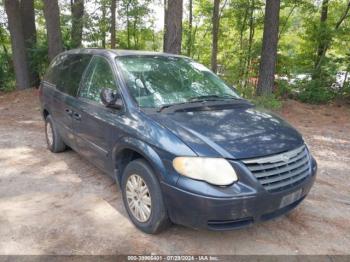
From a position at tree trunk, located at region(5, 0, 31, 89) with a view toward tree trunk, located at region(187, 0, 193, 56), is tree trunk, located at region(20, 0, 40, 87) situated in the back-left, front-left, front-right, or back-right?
front-left

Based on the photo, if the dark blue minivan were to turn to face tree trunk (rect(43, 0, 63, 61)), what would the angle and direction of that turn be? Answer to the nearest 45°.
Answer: approximately 180°

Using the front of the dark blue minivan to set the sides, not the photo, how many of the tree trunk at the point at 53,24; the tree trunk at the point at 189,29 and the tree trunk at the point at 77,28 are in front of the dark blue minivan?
0

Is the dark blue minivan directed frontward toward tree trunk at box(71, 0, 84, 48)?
no

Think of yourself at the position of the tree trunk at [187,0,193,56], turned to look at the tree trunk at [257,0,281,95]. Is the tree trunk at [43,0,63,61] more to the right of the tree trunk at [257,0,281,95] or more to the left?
right

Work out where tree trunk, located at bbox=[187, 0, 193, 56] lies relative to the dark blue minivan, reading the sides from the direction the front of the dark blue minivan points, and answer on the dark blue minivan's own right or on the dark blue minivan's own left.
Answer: on the dark blue minivan's own left

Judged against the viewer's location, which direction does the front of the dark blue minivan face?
facing the viewer and to the right of the viewer

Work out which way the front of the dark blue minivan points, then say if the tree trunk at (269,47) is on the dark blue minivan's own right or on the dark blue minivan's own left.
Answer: on the dark blue minivan's own left

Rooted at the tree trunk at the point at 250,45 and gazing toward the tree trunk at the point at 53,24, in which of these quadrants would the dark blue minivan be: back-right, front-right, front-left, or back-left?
front-left

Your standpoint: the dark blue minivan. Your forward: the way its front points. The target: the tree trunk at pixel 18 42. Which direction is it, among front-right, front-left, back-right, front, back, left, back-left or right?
back

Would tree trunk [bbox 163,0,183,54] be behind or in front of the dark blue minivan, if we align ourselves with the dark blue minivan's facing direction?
behind

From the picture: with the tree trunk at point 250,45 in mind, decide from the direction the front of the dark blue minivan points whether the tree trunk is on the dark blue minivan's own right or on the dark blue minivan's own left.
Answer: on the dark blue minivan's own left

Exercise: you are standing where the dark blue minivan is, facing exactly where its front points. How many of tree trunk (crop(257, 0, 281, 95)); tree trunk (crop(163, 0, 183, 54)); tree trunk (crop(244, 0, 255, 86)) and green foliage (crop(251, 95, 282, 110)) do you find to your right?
0

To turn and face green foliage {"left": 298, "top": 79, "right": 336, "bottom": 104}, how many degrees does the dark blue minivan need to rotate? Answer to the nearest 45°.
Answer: approximately 90° to its left
